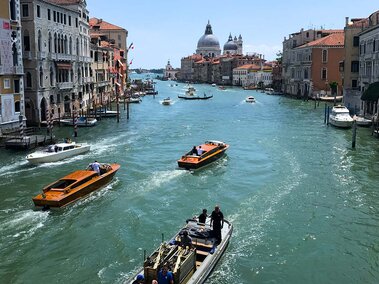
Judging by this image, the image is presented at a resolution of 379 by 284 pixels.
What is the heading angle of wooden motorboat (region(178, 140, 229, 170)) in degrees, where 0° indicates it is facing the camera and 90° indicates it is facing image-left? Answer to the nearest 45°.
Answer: approximately 225°

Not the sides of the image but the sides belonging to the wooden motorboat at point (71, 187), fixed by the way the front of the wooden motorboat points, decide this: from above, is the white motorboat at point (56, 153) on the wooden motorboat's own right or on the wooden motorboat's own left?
on the wooden motorboat's own left

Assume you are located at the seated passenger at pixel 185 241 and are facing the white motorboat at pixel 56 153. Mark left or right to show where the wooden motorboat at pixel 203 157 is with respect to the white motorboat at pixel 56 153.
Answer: right

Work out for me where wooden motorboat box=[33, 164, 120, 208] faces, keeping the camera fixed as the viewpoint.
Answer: facing away from the viewer and to the right of the viewer

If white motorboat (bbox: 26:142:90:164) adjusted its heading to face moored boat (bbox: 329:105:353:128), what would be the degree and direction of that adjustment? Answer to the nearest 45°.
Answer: approximately 135° to its left

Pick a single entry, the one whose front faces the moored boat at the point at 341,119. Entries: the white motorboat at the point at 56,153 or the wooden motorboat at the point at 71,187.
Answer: the wooden motorboat
